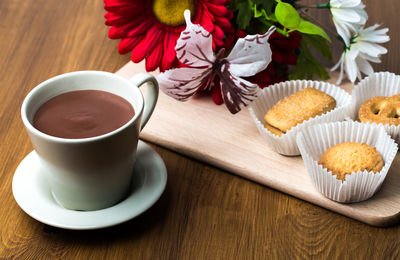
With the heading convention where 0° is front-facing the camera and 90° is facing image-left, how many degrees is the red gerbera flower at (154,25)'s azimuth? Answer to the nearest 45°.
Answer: approximately 0°
